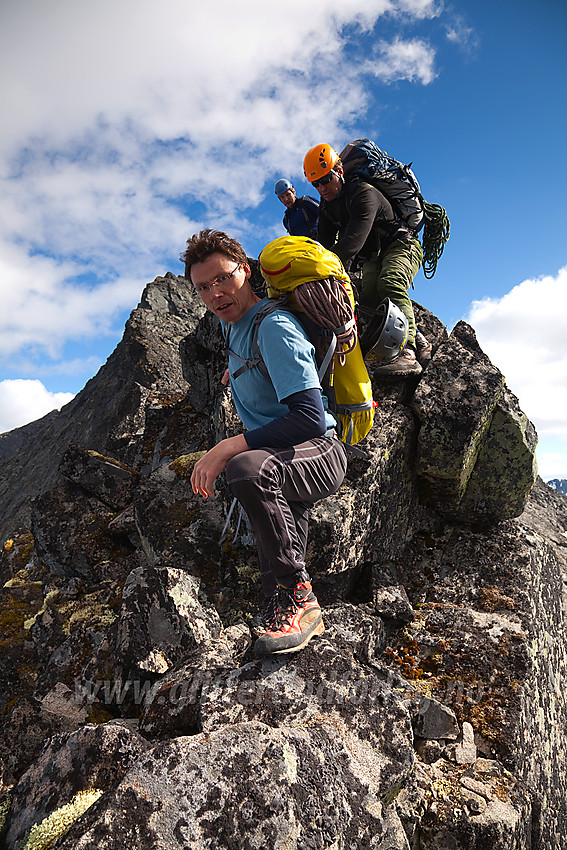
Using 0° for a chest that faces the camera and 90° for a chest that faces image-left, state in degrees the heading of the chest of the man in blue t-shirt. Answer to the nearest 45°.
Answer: approximately 45°

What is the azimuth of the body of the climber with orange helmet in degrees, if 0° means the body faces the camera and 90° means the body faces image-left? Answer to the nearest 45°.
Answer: approximately 45°
